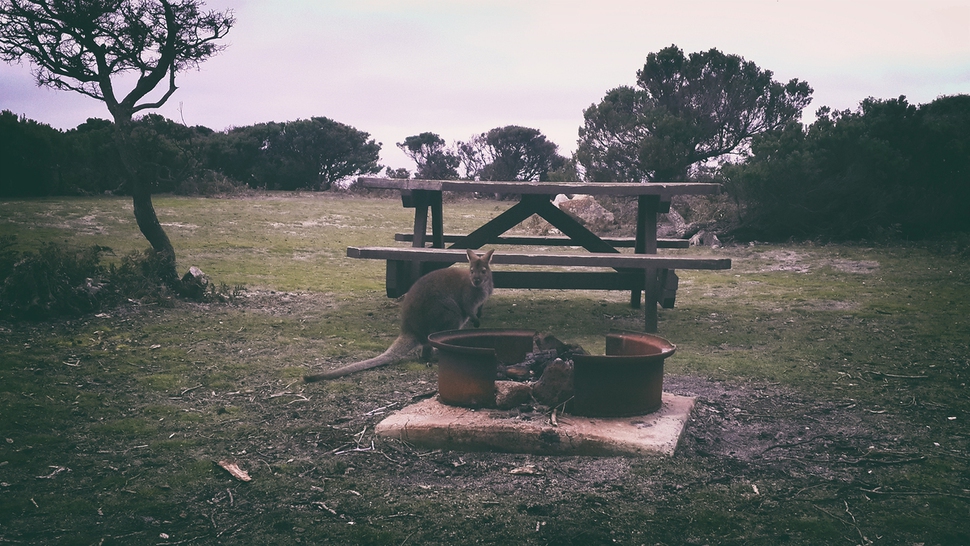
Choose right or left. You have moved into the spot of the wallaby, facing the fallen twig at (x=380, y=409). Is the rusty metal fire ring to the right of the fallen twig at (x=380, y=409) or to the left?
left

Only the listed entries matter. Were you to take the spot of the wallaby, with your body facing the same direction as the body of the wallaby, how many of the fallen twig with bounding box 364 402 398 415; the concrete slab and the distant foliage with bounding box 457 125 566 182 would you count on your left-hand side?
1

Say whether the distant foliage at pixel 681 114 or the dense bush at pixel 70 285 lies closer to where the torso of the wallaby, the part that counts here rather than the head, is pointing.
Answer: the distant foliage

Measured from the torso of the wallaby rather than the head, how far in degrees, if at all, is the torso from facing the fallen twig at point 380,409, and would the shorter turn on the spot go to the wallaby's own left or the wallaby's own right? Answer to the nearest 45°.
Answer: approximately 90° to the wallaby's own right

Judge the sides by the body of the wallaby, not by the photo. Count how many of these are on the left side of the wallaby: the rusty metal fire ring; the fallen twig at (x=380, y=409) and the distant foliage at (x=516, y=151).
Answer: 1

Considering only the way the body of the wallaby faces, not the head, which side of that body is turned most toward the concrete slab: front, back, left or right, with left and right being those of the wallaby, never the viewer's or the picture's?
right

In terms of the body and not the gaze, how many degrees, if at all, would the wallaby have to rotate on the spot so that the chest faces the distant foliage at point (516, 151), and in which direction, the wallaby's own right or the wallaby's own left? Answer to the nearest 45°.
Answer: approximately 90° to the wallaby's own left

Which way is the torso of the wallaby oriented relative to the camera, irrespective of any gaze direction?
to the viewer's right

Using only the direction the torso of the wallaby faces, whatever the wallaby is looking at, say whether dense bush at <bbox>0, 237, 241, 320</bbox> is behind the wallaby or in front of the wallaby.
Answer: behind
